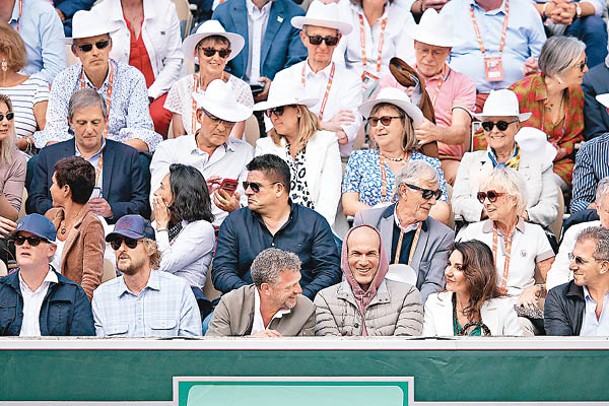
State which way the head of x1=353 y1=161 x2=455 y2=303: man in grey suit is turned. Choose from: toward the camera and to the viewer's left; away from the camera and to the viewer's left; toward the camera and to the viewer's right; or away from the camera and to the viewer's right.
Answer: toward the camera and to the viewer's right

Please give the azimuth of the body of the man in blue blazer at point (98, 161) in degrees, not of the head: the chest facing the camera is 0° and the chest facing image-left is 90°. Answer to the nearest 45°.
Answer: approximately 0°

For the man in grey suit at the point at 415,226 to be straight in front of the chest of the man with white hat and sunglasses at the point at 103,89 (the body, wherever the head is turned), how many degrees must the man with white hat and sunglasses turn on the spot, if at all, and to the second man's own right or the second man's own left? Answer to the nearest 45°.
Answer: approximately 45° to the second man's own left
